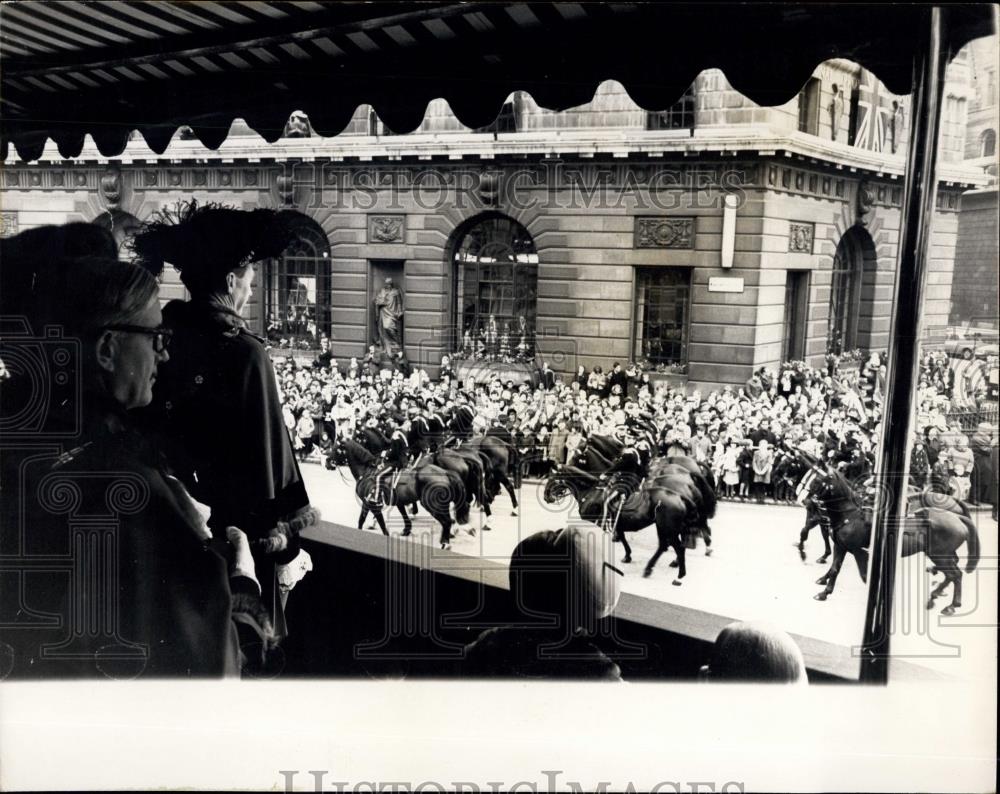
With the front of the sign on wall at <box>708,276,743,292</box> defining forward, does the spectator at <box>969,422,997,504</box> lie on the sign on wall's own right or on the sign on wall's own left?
on the sign on wall's own left

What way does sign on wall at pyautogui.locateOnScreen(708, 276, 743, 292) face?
toward the camera

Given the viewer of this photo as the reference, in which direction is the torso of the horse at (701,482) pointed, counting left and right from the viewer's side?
facing to the left of the viewer

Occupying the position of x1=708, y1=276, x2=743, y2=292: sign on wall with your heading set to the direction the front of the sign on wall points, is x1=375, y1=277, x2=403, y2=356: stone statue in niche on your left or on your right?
on your right

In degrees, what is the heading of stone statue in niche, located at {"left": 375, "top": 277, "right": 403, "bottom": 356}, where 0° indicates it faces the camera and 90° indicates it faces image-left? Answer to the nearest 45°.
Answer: approximately 0°

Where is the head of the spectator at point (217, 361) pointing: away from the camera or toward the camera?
away from the camera

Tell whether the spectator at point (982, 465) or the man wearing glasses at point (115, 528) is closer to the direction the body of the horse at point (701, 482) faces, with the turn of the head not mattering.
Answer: the man wearing glasses

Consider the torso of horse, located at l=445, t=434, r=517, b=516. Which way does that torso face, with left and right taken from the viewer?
facing to the left of the viewer

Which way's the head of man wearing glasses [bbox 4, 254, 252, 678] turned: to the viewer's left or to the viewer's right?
to the viewer's right

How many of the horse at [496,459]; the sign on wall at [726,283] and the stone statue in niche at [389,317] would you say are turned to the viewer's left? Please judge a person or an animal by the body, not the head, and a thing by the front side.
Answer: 1

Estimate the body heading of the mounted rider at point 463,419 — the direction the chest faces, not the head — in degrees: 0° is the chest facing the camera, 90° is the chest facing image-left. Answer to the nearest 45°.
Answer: approximately 90°

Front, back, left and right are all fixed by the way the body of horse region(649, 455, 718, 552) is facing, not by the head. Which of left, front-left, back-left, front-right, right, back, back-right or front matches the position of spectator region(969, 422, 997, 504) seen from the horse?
back

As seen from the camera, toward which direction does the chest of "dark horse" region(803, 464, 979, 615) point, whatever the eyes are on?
to the viewer's left
